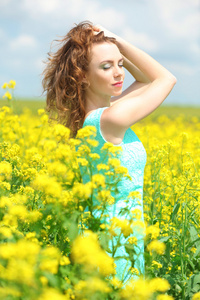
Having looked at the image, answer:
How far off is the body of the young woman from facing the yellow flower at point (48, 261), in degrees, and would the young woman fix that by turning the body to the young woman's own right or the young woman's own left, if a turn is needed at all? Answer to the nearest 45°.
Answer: approximately 90° to the young woman's own right

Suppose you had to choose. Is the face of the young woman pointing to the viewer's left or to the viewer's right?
to the viewer's right

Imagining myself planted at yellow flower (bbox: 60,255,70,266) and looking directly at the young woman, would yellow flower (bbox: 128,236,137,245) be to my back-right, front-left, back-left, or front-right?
front-right
